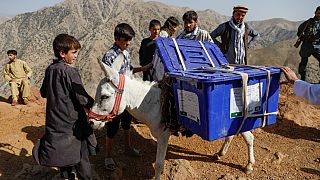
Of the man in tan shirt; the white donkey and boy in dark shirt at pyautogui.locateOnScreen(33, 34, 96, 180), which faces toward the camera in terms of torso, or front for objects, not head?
the man in tan shirt

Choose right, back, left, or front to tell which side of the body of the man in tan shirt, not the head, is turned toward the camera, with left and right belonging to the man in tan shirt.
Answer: front

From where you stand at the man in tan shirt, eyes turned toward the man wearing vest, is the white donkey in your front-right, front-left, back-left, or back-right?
front-right

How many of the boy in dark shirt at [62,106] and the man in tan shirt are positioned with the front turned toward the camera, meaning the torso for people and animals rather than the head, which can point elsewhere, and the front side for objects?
1

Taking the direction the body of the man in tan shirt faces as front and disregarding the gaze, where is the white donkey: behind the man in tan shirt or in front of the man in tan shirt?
in front

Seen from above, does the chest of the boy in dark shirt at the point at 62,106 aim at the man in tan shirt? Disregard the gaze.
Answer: no

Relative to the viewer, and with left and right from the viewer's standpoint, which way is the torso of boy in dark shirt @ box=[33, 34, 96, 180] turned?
facing away from the viewer and to the right of the viewer

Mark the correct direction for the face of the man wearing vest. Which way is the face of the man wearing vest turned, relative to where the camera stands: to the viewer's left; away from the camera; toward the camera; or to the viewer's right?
toward the camera

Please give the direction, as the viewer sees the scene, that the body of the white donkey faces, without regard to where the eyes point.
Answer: to the viewer's left

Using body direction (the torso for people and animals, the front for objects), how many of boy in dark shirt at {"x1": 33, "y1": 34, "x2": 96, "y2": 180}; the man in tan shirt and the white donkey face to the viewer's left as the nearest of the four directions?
1

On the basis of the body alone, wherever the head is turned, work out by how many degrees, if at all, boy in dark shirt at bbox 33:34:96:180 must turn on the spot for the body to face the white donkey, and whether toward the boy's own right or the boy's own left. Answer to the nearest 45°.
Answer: approximately 45° to the boy's own right

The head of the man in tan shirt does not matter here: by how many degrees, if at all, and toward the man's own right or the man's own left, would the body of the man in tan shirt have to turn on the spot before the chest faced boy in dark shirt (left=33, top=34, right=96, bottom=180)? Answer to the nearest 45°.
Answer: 0° — they already face them

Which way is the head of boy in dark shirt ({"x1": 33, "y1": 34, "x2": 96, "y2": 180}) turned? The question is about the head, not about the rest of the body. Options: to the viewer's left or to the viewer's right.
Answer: to the viewer's right

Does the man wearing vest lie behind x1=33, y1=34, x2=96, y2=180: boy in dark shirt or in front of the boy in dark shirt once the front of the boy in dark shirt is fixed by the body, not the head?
in front

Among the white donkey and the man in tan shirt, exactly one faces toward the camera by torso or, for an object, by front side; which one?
the man in tan shirt

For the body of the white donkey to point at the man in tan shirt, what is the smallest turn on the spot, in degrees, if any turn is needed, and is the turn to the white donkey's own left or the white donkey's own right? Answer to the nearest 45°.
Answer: approximately 45° to the white donkey's own right
